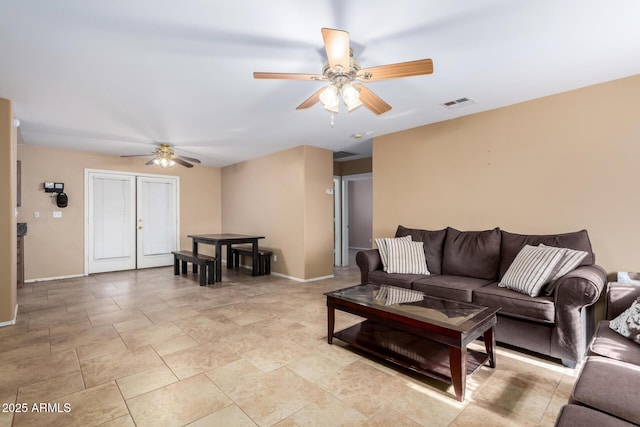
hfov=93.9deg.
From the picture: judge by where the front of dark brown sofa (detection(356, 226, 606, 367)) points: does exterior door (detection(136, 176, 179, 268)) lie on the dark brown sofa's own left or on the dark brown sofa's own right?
on the dark brown sofa's own right

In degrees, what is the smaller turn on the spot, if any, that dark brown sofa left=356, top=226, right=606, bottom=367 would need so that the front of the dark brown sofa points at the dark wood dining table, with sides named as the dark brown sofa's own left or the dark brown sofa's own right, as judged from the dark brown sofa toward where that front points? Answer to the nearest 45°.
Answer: approximately 45° to the dark brown sofa's own right

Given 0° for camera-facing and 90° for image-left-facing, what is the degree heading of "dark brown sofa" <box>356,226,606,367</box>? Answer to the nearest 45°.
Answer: approximately 45°

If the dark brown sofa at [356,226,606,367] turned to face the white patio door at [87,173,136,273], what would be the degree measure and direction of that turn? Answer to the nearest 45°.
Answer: approximately 45° to its right

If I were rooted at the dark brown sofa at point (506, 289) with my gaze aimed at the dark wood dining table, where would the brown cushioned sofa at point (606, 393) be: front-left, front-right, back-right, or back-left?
back-left

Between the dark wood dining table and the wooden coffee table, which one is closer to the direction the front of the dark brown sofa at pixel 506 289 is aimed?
the wooden coffee table

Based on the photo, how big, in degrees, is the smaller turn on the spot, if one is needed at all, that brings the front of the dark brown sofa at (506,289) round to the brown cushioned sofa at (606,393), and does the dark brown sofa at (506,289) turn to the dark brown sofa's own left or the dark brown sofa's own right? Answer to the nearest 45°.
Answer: approximately 45° to the dark brown sofa's own left
